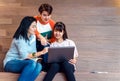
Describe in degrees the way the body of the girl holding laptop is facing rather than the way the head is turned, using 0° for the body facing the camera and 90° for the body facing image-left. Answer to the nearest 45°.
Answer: approximately 0°
